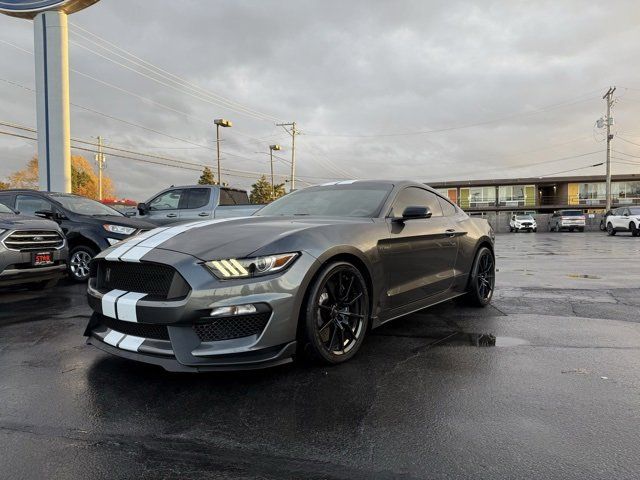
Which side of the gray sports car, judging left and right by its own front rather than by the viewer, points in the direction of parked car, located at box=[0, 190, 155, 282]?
right

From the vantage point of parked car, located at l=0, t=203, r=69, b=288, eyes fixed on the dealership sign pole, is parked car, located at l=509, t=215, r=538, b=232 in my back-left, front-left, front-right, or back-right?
front-right

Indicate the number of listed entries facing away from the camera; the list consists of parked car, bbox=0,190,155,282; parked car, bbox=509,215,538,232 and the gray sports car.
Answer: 0

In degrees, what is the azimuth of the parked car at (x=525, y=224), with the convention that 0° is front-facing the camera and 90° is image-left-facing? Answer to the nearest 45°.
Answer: approximately 315°

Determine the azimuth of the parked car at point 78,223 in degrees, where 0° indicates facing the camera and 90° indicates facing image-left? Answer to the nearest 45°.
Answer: approximately 315°

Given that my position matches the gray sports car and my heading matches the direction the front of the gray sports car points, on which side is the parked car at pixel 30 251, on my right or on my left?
on my right

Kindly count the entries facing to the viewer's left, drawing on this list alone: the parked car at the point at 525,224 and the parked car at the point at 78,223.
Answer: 0

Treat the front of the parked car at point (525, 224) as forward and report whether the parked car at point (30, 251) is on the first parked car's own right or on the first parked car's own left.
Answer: on the first parked car's own right

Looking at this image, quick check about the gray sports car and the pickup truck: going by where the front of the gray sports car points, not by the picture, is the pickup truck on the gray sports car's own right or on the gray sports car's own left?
on the gray sports car's own right

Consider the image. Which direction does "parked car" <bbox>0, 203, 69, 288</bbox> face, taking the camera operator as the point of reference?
facing the viewer and to the right of the viewer

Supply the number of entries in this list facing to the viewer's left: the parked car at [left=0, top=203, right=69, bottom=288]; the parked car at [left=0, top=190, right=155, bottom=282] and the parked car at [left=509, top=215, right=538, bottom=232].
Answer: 0

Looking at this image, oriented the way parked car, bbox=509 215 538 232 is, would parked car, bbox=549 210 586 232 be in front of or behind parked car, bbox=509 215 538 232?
in front

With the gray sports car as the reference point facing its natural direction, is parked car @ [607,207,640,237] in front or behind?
behind

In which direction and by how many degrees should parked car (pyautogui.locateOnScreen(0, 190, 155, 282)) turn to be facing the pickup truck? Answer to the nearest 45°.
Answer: approximately 90° to its left

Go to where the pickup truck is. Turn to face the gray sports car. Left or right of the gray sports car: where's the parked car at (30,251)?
right
